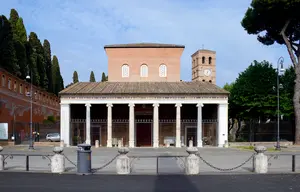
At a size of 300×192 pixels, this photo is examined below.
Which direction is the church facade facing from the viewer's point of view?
toward the camera

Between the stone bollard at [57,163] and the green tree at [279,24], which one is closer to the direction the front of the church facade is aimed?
the stone bollard

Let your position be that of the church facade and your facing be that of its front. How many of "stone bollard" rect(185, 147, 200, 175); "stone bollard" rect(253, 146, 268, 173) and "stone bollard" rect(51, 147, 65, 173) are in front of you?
3

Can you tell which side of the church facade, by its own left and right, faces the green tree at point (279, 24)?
left

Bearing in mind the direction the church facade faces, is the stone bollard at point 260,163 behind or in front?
in front

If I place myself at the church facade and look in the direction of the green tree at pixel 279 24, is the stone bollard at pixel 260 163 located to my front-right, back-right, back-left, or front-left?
front-right

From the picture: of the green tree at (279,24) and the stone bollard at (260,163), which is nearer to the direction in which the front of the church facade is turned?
the stone bollard

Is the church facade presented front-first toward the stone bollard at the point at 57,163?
yes

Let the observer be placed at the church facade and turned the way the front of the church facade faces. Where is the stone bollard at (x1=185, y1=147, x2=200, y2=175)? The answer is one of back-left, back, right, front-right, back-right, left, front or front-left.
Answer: front
